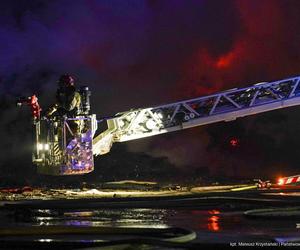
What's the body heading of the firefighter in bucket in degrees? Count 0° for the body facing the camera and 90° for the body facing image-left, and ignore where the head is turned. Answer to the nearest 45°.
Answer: approximately 45°
